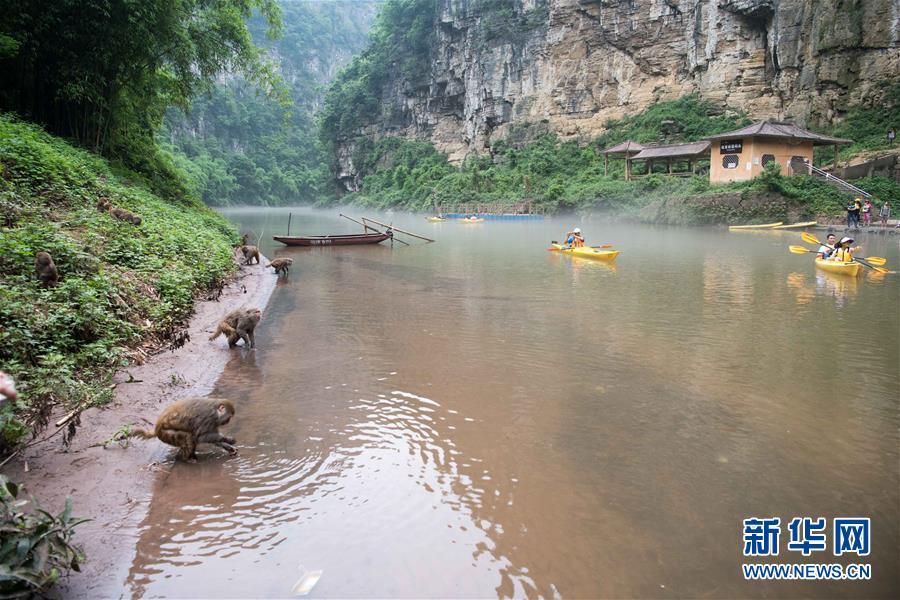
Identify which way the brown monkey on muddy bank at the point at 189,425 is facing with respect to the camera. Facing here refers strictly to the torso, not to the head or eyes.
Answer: to the viewer's right

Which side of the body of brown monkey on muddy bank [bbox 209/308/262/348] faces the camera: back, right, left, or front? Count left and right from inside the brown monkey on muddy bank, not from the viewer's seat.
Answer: right

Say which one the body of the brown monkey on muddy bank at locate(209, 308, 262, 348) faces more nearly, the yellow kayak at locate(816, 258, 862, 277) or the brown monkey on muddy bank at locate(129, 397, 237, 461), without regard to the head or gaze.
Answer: the yellow kayak

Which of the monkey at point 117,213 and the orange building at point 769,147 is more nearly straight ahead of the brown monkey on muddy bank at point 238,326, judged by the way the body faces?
the orange building

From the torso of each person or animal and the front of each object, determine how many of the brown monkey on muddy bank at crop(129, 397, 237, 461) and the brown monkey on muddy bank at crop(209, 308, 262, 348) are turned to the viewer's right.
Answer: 2
